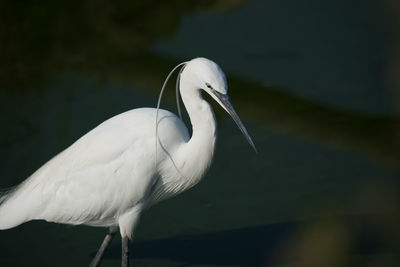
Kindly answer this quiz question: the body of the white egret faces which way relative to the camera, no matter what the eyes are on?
to the viewer's right
